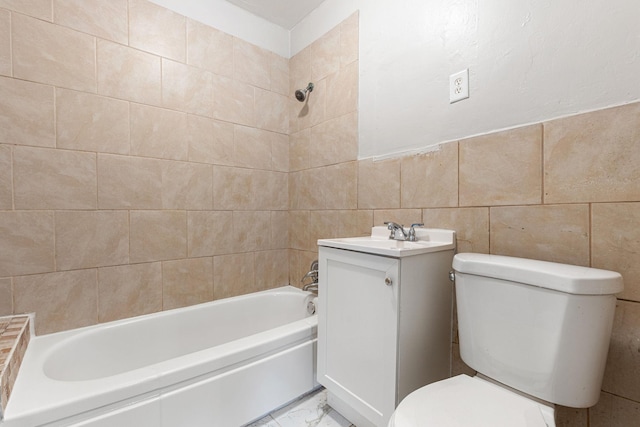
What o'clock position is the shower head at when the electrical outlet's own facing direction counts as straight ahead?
The shower head is roughly at 2 o'clock from the electrical outlet.

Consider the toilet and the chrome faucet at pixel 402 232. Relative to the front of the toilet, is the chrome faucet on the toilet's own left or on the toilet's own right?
on the toilet's own right

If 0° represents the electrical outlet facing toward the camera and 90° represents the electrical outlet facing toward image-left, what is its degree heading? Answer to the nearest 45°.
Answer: approximately 45°

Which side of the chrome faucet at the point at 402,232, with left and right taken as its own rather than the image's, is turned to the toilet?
left

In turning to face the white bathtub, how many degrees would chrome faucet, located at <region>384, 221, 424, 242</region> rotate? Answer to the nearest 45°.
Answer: approximately 45° to its right

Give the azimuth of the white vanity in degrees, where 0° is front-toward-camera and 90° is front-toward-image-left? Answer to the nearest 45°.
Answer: approximately 45°

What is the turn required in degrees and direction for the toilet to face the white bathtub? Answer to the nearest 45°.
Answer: approximately 45° to its right

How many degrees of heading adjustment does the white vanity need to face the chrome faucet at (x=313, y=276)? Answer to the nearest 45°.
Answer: approximately 90° to its right

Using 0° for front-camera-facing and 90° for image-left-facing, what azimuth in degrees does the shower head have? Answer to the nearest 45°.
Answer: approximately 45°
